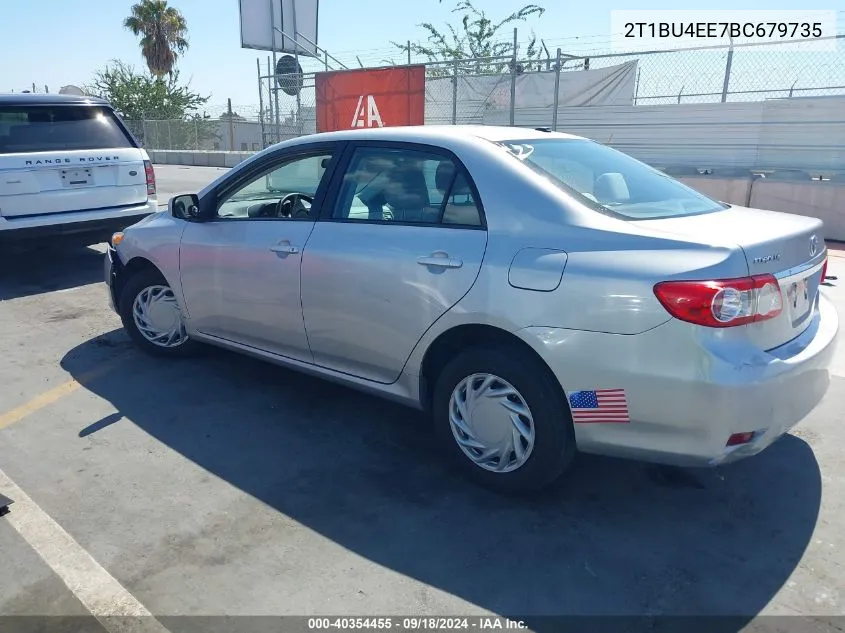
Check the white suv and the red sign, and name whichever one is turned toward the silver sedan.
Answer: the red sign

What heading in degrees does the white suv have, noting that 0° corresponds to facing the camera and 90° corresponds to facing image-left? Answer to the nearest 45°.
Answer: approximately 180°

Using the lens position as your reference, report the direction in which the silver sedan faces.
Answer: facing away from the viewer and to the left of the viewer

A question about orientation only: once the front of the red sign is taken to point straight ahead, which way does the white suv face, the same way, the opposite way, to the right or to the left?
the opposite way

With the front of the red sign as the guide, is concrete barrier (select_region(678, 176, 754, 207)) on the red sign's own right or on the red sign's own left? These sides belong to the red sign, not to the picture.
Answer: on the red sign's own left

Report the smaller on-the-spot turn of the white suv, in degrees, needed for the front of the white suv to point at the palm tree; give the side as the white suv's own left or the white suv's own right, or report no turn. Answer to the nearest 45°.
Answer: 0° — it already faces it

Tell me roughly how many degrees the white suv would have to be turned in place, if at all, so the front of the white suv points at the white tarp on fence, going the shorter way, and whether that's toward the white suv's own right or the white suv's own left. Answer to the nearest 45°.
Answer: approximately 90° to the white suv's own right

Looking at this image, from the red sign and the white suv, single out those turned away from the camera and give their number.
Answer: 1

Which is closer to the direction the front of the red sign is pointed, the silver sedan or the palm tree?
the silver sedan

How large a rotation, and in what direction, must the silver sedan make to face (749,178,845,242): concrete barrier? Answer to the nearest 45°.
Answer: approximately 90° to its right

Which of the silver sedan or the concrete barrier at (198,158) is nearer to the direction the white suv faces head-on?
the concrete barrier

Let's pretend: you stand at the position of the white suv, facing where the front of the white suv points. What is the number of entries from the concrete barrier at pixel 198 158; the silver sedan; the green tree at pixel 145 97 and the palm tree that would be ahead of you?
3
